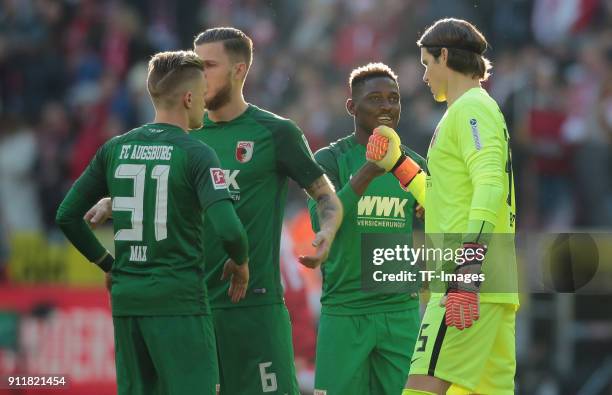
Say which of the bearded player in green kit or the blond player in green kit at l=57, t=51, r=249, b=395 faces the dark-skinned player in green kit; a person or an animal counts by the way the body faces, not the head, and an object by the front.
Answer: the blond player in green kit

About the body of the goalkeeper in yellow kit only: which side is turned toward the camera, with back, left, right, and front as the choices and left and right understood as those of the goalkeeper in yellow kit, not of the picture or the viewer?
left

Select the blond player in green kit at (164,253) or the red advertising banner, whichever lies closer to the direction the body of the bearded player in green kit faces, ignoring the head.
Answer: the blond player in green kit

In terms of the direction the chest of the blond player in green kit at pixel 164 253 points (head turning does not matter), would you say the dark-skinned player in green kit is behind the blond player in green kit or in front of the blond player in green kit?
in front

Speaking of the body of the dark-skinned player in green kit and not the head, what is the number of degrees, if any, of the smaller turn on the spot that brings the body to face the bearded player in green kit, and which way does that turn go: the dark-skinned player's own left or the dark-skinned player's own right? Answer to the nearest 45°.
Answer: approximately 90° to the dark-skinned player's own right

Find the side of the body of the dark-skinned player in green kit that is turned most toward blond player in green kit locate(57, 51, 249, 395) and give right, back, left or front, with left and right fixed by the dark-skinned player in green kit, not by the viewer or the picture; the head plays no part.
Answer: right

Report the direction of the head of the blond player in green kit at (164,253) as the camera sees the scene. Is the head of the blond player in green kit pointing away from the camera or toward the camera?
away from the camera

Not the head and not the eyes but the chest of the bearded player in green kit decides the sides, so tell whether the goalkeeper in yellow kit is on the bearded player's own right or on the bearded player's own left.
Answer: on the bearded player's own left

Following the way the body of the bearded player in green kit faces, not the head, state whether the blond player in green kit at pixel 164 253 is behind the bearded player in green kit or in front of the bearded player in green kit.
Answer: in front

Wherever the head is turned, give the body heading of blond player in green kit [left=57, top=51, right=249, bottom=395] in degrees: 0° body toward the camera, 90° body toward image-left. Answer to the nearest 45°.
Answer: approximately 225°

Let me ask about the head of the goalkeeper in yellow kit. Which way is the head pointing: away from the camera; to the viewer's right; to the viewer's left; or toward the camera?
to the viewer's left

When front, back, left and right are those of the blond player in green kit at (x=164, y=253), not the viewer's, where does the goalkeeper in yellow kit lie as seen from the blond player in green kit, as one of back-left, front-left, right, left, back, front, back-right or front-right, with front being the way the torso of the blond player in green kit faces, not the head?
front-right

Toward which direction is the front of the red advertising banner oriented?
toward the camera

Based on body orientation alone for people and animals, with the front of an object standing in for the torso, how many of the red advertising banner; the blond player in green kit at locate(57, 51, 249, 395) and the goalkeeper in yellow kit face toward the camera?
1
